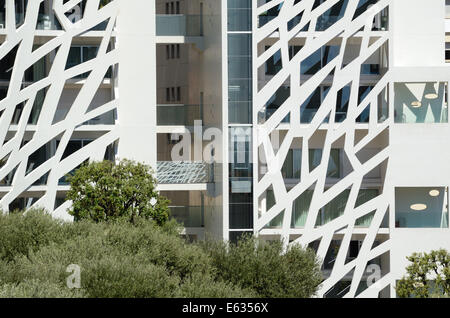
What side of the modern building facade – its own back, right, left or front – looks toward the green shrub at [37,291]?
front

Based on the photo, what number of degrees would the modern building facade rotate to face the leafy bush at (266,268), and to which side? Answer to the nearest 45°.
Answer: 0° — it already faces it

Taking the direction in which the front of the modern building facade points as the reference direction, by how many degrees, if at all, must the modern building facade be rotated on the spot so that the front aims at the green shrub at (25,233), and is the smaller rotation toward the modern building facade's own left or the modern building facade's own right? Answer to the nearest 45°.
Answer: approximately 45° to the modern building facade's own right

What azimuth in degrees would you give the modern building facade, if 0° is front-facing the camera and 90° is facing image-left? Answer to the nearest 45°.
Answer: approximately 0°

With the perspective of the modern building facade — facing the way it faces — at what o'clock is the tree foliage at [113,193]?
The tree foliage is roughly at 2 o'clock from the modern building facade.

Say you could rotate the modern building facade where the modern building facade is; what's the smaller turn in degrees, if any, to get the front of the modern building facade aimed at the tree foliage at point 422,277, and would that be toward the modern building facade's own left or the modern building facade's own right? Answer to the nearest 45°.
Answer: approximately 45° to the modern building facade's own left

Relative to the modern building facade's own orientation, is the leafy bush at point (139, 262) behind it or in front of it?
in front
